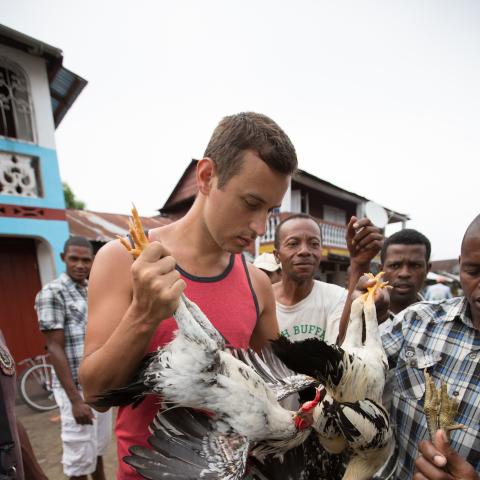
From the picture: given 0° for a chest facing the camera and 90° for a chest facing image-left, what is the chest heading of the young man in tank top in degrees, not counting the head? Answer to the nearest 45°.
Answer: approximately 315°

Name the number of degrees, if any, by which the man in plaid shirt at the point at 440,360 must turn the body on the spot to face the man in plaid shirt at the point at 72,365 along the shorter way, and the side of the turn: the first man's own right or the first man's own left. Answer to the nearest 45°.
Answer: approximately 90° to the first man's own right

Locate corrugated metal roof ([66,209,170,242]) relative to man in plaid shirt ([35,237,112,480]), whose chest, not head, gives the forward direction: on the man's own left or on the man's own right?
on the man's own left

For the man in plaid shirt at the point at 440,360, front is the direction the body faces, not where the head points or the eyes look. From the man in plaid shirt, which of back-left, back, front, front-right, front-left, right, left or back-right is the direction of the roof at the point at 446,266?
back

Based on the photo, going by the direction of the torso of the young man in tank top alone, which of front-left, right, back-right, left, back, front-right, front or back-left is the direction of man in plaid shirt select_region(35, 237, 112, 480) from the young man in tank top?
back

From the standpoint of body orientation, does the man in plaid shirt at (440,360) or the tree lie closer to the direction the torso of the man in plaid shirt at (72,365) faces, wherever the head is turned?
the man in plaid shirt

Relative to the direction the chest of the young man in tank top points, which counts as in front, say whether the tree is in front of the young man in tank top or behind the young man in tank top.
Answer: behind

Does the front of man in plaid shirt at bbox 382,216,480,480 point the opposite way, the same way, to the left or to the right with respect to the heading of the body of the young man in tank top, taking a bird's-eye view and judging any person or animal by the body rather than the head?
to the right

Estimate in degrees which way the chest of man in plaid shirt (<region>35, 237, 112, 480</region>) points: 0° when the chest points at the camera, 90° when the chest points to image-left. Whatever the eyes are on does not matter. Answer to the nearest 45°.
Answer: approximately 315°
